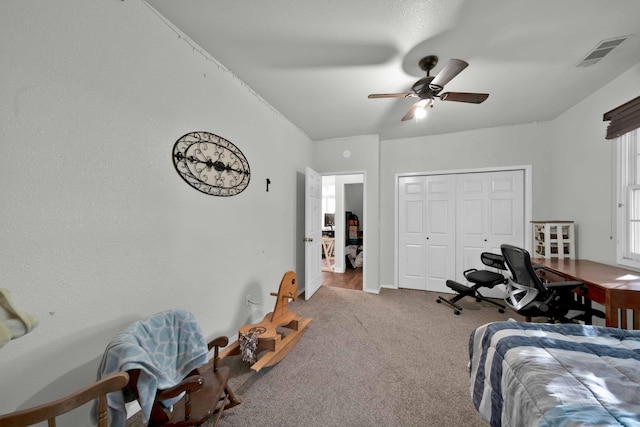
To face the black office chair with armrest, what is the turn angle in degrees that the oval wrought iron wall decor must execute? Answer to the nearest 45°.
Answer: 0° — it already faces it

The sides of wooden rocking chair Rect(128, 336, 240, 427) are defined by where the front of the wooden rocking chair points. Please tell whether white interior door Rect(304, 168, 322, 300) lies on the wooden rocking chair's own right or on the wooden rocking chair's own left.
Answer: on the wooden rocking chair's own left

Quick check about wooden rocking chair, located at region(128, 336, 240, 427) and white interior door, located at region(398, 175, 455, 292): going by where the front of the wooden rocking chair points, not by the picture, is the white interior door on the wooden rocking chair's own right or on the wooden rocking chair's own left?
on the wooden rocking chair's own left

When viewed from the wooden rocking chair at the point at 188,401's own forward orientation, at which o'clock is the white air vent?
The white air vent is roughly at 11 o'clock from the wooden rocking chair.

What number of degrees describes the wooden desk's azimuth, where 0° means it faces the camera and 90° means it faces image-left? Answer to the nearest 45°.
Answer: approximately 45°

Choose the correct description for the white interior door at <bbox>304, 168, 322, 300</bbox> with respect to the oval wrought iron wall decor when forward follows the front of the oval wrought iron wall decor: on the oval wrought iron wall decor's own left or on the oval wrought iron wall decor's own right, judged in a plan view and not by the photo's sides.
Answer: on the oval wrought iron wall decor's own left

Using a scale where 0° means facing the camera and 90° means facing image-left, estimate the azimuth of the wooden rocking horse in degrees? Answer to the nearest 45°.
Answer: approximately 225°

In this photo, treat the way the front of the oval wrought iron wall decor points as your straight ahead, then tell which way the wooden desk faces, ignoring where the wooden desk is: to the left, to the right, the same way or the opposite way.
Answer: the opposite way
